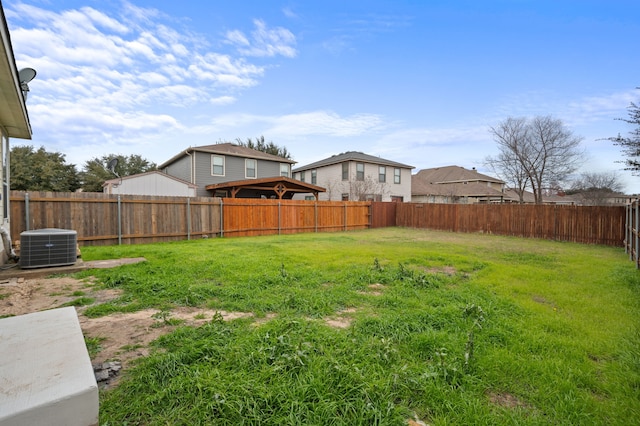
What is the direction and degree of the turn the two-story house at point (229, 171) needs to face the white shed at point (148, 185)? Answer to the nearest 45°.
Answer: approximately 90° to its left

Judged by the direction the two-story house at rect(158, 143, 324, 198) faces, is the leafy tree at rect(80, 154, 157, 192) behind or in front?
in front

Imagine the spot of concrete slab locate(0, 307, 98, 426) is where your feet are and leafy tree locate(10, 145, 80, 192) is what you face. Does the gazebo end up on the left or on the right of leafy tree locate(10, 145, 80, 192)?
right

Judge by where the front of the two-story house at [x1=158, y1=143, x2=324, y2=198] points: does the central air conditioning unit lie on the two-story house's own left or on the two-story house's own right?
on the two-story house's own left

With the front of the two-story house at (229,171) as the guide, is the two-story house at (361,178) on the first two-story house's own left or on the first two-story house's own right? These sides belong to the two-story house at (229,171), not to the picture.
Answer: on the first two-story house's own right

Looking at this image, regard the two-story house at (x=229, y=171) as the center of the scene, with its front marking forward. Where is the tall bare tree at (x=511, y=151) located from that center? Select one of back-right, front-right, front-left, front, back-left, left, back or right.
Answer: back-right

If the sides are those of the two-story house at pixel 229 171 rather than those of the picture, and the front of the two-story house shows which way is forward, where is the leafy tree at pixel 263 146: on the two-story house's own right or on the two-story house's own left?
on the two-story house's own right

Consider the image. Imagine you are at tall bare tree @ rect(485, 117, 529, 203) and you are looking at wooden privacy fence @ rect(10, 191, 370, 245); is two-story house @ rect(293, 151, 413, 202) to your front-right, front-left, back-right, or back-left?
front-right

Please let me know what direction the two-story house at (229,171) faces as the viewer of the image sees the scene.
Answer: facing away from the viewer and to the left of the viewer

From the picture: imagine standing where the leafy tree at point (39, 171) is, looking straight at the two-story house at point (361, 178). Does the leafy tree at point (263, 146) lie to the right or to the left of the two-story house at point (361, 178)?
left
